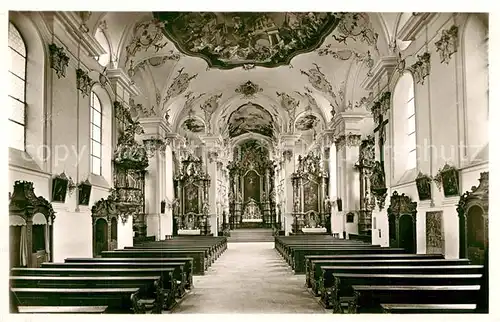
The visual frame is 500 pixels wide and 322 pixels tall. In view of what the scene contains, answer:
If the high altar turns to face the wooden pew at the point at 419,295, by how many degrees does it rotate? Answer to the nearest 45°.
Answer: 0° — it already faces it

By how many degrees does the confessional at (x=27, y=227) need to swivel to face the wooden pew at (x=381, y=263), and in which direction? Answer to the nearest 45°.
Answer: approximately 45° to its left

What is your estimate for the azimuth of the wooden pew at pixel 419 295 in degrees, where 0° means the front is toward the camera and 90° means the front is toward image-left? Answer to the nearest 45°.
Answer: approximately 180°

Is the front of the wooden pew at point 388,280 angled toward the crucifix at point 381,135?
yes

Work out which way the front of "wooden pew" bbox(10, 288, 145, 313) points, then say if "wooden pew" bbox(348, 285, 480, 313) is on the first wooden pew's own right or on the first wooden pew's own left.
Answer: on the first wooden pew's own right

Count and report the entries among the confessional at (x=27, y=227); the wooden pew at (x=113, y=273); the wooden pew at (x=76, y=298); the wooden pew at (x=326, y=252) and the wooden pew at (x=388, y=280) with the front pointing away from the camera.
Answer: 4

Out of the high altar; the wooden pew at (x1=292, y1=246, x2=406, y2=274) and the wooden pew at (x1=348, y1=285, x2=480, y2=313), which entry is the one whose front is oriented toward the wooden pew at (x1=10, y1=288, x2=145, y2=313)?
the high altar

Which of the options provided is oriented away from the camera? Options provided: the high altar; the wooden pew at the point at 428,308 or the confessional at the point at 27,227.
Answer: the wooden pew

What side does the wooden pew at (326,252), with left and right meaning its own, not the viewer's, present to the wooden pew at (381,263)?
back

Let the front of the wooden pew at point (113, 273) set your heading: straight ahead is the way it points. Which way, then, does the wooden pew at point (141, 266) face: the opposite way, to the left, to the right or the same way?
the same way

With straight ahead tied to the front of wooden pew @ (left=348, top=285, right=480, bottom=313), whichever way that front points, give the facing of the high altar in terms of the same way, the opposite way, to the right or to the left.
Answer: the opposite way

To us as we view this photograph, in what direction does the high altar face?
facing the viewer

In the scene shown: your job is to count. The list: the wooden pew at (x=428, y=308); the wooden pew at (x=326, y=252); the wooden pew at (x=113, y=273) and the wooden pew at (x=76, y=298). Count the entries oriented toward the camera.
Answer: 0

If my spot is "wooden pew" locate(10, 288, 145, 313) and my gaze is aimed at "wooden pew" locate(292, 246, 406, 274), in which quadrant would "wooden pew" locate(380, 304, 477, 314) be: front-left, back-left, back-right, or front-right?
front-right

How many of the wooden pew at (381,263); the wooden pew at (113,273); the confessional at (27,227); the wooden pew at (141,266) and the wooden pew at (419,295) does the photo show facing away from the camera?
4

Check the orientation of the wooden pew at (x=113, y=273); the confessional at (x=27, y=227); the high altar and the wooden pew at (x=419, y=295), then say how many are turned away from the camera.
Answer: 2

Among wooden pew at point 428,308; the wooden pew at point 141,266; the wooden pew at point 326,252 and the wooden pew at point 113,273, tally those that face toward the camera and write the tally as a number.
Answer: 0

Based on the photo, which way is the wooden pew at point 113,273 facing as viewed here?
away from the camera

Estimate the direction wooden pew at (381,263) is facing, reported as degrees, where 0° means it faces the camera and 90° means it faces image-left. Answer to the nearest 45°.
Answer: approximately 180°

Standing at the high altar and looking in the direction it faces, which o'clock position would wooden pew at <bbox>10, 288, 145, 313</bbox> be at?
The wooden pew is roughly at 12 o'clock from the high altar.

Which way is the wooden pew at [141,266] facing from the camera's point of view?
away from the camera
